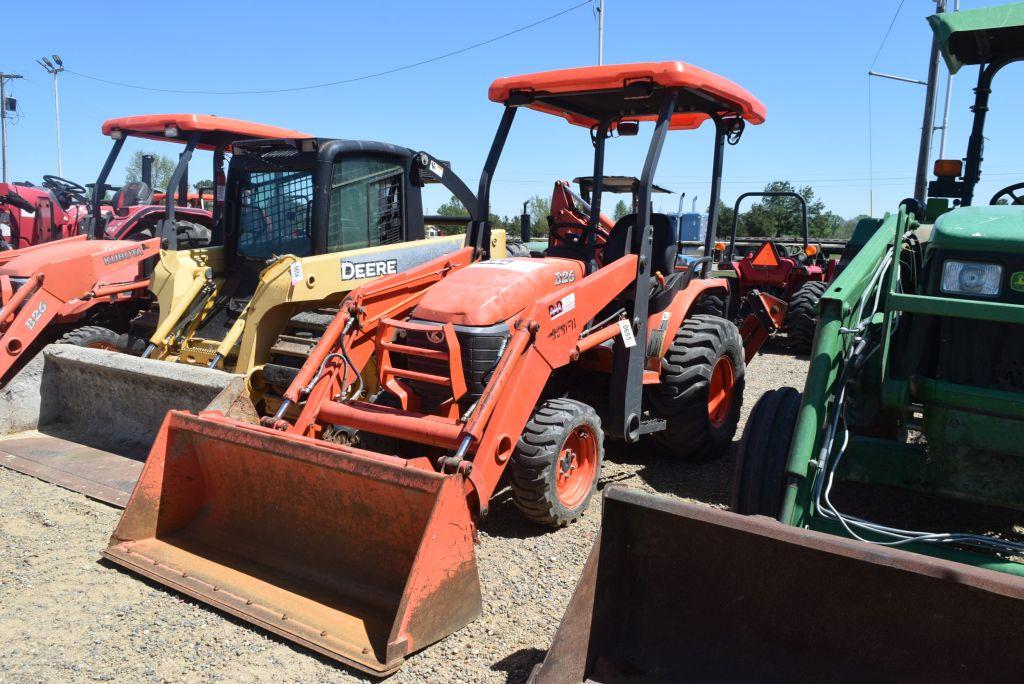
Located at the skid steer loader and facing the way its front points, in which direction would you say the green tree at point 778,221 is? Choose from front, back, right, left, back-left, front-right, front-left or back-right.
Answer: back

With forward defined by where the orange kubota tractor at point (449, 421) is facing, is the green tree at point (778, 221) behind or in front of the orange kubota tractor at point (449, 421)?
behind

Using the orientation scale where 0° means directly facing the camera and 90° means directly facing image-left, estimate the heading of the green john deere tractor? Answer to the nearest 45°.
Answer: approximately 0°

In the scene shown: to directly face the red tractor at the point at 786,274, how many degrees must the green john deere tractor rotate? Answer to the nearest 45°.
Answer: approximately 180°

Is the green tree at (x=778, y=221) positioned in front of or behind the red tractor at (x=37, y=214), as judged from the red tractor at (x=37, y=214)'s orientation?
behind

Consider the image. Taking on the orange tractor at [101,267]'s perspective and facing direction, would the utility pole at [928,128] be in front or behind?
behind

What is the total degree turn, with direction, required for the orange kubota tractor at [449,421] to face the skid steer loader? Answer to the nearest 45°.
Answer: approximately 90° to its right

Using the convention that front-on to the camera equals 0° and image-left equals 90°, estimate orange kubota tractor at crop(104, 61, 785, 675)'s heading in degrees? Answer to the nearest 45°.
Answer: approximately 45°

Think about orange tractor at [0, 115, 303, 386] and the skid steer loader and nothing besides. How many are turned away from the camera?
0

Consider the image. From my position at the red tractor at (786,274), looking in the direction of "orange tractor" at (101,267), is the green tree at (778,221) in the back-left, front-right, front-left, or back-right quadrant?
back-right
